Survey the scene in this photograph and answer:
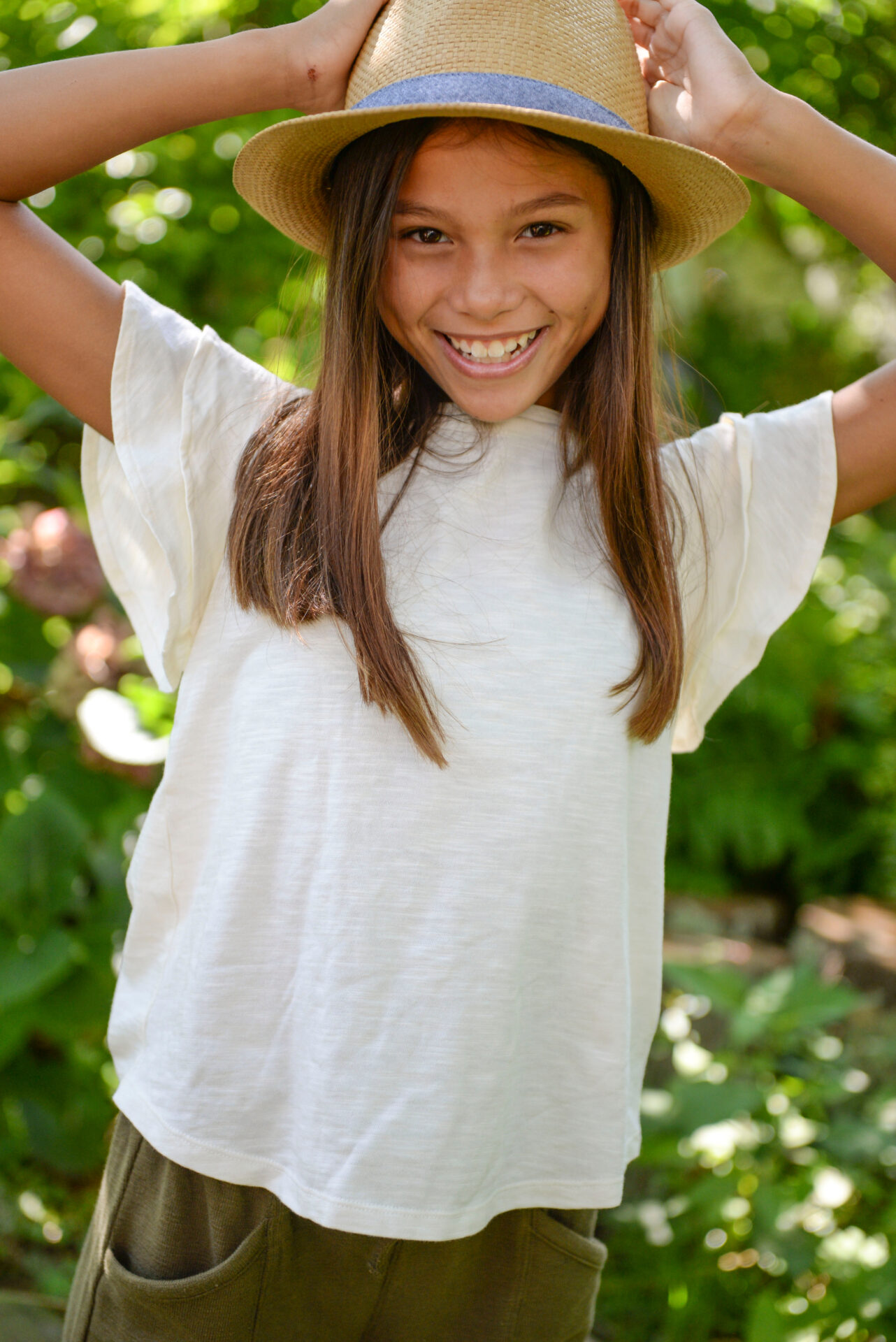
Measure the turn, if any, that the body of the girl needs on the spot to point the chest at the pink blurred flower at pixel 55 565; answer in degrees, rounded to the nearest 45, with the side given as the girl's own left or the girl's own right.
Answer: approximately 135° to the girl's own right

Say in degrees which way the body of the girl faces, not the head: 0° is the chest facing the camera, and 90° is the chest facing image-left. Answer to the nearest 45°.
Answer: approximately 0°
